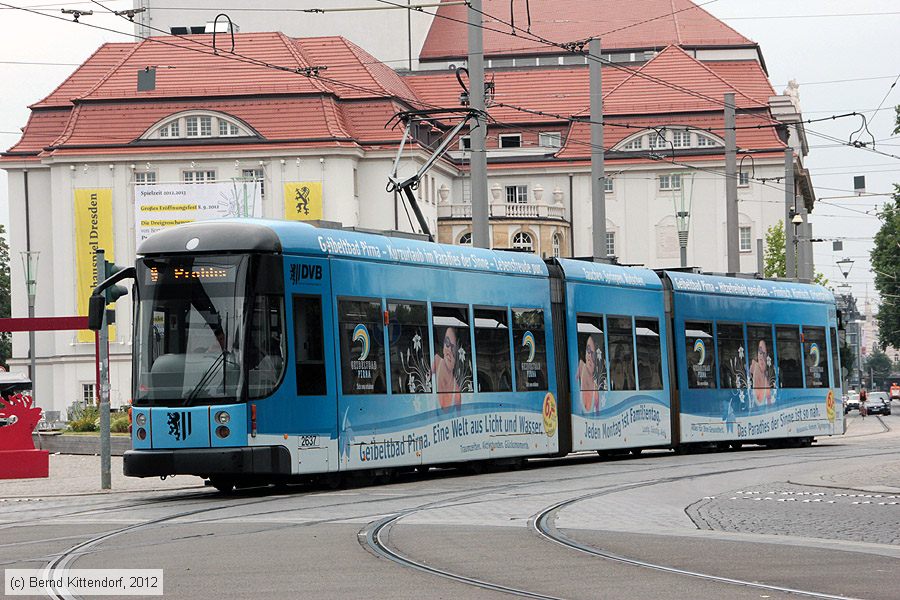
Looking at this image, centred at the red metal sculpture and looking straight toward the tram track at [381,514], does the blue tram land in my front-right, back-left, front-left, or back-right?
front-left

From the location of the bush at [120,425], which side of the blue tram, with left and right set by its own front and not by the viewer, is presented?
right

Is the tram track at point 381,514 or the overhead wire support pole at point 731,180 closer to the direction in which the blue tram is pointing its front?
the tram track

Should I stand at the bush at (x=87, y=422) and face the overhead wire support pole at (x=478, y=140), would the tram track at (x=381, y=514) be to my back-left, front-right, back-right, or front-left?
front-right

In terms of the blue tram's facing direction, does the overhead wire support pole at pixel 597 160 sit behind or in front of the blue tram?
behind

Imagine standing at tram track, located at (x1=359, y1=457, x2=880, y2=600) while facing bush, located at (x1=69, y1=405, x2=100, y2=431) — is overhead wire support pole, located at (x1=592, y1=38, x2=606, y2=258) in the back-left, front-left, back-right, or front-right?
front-right

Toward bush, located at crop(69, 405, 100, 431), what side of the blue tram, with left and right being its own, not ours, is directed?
right

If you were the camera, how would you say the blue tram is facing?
facing the viewer and to the left of the viewer

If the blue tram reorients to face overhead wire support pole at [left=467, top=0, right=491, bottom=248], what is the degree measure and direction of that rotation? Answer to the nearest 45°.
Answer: approximately 135° to its right

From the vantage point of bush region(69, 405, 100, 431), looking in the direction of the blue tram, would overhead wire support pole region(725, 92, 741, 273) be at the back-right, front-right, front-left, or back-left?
front-left

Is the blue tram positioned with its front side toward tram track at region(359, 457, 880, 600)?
no

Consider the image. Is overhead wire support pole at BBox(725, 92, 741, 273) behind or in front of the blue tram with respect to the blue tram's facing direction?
behind
